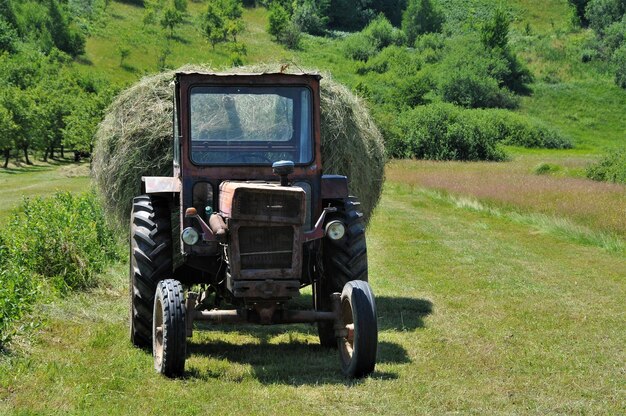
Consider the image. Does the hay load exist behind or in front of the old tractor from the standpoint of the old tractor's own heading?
behind

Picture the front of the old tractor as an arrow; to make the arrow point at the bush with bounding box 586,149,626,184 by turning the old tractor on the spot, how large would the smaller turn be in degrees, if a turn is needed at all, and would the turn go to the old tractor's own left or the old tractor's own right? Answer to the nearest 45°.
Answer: approximately 135° to the old tractor's own left

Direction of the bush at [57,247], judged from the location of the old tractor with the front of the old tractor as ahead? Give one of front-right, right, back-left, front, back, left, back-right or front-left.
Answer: back-right

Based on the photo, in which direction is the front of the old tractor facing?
toward the camera
